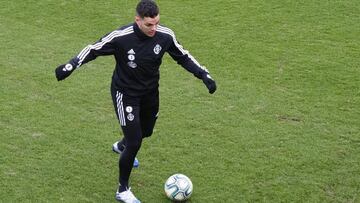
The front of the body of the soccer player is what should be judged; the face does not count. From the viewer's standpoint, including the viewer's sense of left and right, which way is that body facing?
facing the viewer and to the right of the viewer
